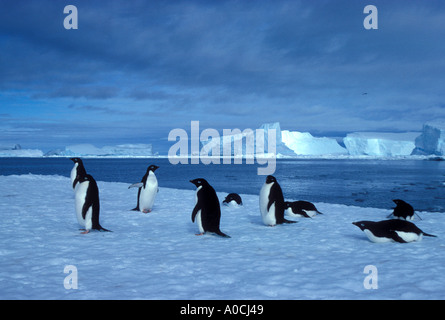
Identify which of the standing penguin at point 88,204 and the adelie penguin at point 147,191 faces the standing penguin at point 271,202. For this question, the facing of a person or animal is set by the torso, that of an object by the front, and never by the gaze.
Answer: the adelie penguin

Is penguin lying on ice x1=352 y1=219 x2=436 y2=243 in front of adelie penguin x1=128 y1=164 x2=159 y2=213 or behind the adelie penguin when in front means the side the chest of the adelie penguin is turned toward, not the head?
in front

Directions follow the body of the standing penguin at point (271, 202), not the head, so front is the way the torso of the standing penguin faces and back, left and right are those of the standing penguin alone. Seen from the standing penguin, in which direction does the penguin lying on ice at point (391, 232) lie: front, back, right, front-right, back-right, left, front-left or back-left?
back-left

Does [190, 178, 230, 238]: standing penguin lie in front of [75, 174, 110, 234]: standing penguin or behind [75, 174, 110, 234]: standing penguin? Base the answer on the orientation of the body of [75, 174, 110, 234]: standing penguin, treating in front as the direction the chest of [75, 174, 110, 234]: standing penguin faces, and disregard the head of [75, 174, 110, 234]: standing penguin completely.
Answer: behind

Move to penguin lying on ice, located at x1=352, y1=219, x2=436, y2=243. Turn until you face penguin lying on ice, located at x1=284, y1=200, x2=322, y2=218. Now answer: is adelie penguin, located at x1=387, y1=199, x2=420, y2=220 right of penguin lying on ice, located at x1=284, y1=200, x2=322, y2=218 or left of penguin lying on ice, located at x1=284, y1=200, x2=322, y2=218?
right

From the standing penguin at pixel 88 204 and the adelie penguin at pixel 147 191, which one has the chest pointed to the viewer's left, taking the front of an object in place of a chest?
the standing penguin

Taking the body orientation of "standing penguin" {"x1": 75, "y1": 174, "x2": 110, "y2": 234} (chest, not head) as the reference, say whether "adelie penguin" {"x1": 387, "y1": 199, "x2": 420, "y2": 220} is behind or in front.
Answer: behind

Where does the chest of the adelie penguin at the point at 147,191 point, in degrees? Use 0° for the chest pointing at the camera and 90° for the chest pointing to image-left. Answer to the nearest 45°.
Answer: approximately 315°
